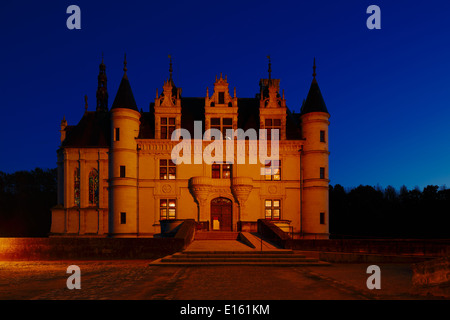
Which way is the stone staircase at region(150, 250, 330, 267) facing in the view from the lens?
facing the viewer

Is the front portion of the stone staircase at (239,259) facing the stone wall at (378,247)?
no

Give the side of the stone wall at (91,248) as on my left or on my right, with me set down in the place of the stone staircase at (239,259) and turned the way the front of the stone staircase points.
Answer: on my right
